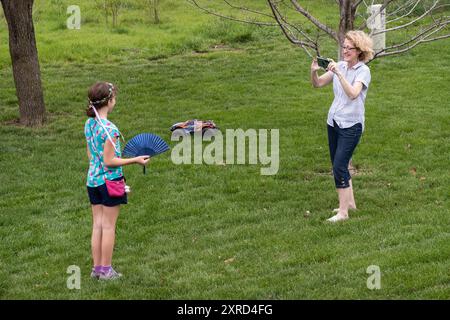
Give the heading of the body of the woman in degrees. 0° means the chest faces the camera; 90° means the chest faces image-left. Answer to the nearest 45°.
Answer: approximately 45°

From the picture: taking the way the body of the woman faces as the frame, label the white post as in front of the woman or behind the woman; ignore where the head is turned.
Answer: behind

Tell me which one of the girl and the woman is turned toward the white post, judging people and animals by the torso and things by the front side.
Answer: the girl

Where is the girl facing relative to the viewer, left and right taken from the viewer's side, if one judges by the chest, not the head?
facing away from the viewer and to the right of the viewer

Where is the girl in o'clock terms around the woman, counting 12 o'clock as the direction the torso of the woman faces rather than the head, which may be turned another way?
The girl is roughly at 12 o'clock from the woman.

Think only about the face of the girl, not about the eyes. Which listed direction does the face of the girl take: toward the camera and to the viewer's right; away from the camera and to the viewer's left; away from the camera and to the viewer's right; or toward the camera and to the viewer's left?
away from the camera and to the viewer's right

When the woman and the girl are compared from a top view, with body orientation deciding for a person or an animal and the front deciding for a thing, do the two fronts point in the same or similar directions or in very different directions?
very different directions

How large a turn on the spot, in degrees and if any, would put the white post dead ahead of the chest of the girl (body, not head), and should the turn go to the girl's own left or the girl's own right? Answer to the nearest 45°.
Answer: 0° — they already face it

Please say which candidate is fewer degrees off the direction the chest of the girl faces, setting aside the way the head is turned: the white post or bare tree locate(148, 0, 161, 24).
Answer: the white post

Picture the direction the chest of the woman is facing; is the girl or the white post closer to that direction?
the girl

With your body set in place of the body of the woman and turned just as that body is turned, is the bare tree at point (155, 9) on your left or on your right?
on your right
